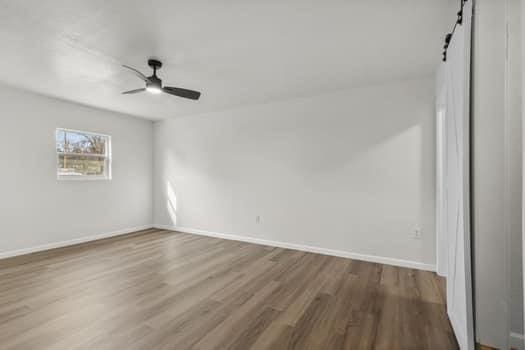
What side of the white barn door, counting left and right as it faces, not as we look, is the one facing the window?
front

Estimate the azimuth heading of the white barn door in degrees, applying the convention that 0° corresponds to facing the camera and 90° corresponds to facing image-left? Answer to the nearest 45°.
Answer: approximately 90°
